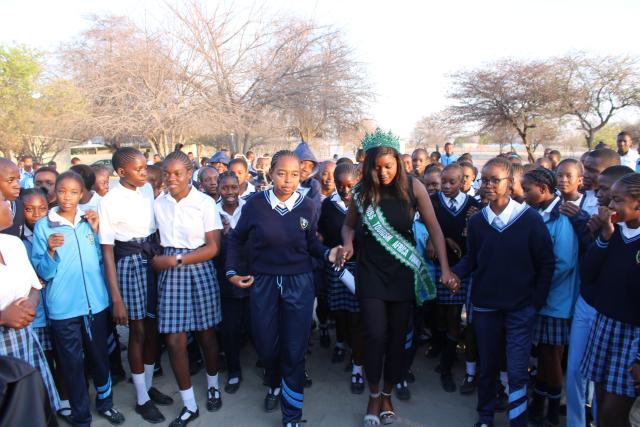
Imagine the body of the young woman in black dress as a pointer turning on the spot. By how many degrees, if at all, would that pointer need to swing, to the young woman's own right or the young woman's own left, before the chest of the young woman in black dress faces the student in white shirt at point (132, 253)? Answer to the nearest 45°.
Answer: approximately 90° to the young woman's own right

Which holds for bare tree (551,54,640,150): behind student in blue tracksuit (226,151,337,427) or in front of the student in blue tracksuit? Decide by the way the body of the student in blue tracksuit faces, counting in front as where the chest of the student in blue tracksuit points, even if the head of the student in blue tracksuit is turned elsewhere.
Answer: behind

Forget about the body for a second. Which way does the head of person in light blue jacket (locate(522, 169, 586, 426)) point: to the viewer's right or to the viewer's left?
to the viewer's left
